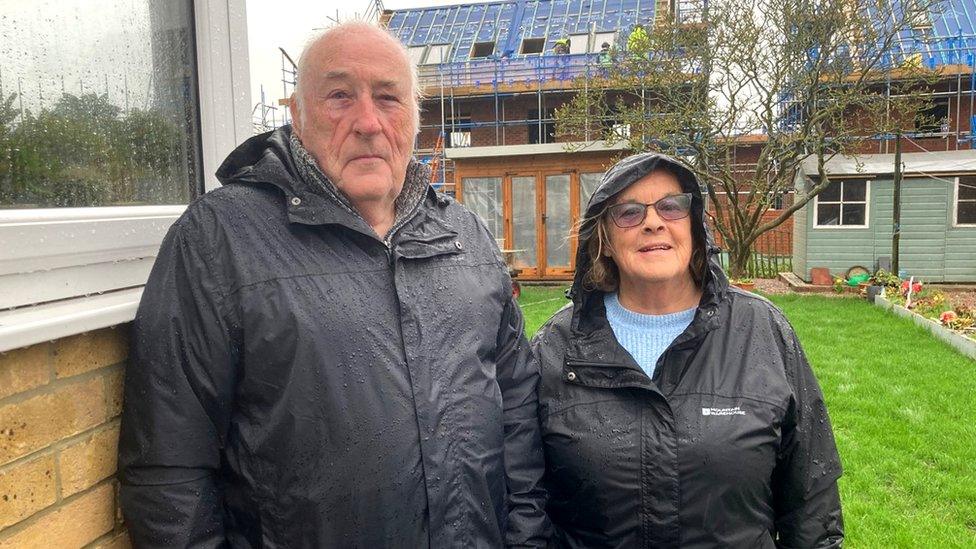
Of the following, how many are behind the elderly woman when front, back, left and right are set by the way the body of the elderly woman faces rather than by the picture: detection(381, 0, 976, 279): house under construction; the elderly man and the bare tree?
2

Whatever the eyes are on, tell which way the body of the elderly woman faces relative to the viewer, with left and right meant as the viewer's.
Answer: facing the viewer

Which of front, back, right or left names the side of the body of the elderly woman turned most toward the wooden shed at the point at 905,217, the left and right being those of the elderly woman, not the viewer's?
back

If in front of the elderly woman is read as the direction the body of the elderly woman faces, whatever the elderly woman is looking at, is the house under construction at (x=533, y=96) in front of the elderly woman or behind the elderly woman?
behind

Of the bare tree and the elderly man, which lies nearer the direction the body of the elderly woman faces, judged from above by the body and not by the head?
the elderly man

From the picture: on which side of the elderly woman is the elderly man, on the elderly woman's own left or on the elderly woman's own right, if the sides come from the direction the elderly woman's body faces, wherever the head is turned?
on the elderly woman's own right

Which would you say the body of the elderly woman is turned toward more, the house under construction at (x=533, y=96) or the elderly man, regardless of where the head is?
the elderly man

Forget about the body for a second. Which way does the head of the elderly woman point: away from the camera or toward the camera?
toward the camera

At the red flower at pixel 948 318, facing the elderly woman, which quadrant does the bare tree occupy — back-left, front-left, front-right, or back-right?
back-right

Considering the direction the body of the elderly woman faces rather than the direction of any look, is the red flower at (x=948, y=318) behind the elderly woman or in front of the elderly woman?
behind

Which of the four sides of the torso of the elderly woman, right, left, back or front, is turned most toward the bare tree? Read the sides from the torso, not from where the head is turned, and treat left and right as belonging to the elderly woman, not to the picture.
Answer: back

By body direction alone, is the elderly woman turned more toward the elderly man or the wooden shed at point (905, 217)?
the elderly man
